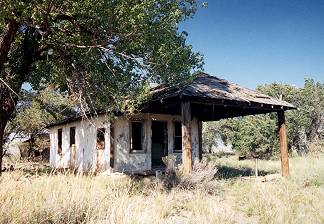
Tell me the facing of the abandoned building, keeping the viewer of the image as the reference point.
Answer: facing the viewer and to the right of the viewer

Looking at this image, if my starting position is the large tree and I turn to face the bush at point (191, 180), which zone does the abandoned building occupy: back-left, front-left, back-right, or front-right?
front-left

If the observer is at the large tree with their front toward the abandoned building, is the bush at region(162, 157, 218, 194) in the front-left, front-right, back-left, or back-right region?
front-right
